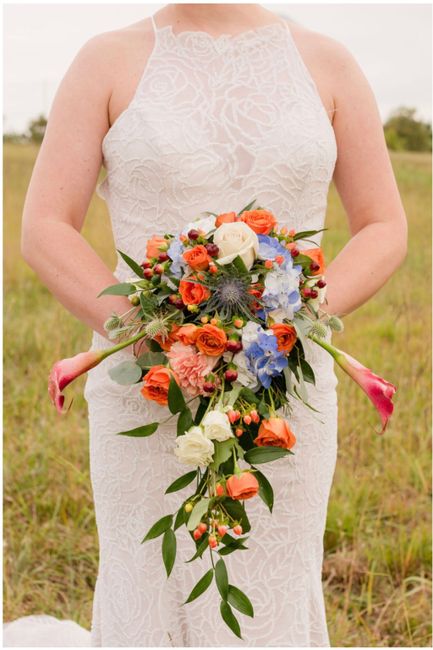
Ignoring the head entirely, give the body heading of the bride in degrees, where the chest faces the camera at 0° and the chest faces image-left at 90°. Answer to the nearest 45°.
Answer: approximately 0°
